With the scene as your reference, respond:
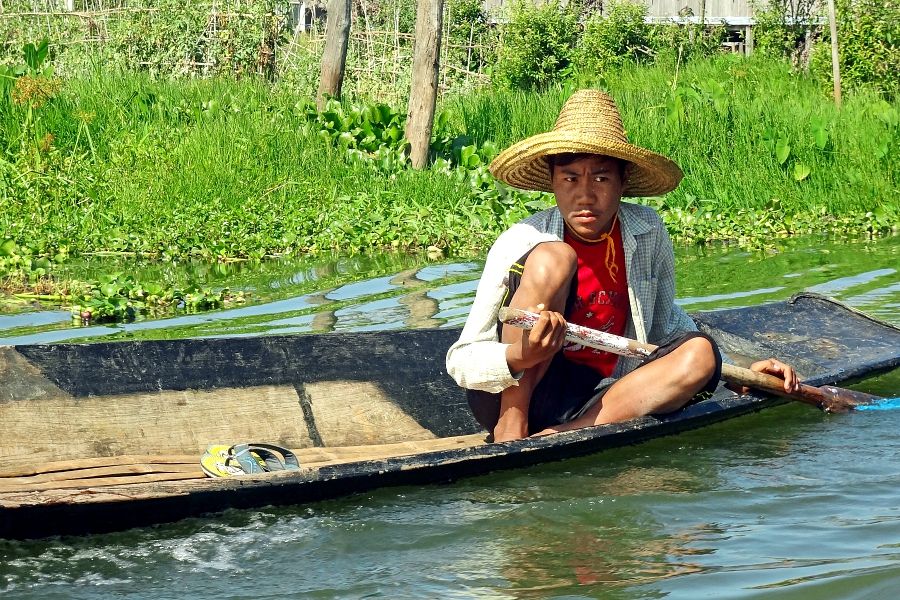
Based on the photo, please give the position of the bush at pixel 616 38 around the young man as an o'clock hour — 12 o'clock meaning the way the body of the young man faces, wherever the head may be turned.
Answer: The bush is roughly at 6 o'clock from the young man.

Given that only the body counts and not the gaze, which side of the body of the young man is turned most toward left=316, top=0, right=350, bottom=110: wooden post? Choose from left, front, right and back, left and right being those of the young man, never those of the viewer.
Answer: back

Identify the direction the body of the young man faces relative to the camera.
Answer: toward the camera

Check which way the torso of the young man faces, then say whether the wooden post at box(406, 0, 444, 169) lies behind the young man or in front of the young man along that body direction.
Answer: behind

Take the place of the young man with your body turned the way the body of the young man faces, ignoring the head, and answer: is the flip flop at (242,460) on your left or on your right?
on your right

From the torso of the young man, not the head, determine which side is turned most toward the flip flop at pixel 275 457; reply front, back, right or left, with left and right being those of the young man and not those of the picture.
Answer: right

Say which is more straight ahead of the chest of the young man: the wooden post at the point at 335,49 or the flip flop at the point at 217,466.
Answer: the flip flop

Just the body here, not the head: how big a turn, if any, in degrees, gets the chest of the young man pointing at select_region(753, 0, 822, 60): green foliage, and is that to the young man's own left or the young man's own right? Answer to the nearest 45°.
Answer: approximately 180°

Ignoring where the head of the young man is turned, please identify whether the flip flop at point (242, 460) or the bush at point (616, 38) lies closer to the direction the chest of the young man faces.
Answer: the flip flop

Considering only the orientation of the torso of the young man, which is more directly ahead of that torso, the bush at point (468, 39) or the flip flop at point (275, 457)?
the flip flop

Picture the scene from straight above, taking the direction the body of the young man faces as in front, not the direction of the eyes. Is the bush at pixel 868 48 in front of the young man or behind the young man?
behind

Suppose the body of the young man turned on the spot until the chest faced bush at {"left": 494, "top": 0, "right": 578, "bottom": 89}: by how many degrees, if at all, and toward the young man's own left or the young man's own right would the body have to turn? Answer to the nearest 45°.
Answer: approximately 180°
